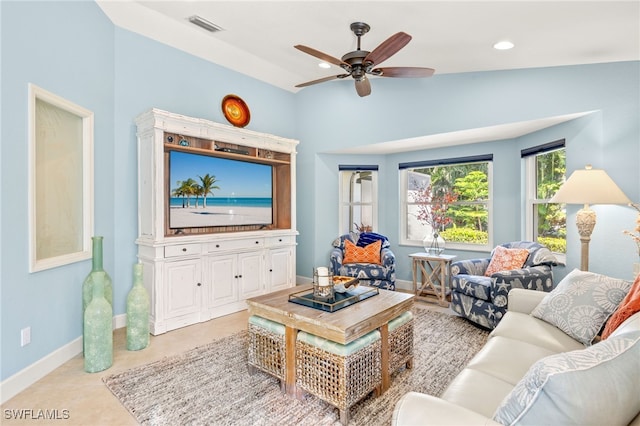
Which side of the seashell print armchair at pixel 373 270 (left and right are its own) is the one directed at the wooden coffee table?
front

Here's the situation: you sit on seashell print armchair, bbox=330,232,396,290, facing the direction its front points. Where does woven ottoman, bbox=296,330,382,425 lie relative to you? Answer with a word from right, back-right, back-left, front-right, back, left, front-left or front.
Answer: front

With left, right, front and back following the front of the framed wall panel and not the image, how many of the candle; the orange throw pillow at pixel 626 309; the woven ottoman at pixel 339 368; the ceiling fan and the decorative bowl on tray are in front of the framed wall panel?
5

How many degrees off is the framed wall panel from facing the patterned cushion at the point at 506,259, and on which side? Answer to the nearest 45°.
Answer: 0° — it already faces it

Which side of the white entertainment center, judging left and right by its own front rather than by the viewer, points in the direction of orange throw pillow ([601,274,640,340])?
front

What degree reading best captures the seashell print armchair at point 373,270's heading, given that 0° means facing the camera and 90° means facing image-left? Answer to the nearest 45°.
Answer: approximately 0°

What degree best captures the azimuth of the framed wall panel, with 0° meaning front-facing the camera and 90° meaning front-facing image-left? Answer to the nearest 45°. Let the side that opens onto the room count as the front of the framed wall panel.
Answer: approximately 315°

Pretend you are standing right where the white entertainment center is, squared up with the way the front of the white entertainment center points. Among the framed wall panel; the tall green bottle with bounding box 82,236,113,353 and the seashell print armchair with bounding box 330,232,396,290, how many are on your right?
2

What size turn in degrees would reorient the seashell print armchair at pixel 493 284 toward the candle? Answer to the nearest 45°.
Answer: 0° — it already faces it

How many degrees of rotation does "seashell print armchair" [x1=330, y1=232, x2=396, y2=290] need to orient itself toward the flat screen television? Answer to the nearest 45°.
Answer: approximately 90° to its right

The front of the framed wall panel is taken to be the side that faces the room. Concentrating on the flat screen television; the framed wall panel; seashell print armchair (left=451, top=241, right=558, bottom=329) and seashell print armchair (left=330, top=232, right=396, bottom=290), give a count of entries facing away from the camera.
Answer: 0

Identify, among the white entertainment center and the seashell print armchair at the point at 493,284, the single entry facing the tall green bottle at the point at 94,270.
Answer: the seashell print armchair

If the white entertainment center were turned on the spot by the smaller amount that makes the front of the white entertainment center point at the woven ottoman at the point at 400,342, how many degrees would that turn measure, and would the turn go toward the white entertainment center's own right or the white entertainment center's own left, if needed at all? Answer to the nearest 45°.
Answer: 0° — it already faces it

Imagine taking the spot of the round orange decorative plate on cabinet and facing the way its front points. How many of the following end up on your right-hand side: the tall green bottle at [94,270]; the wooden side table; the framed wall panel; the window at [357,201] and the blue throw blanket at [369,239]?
2

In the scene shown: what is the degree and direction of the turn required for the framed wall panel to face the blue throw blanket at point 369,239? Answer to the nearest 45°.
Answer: approximately 45° to its left

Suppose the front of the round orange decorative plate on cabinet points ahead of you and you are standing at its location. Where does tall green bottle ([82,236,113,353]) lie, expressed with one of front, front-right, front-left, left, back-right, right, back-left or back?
right

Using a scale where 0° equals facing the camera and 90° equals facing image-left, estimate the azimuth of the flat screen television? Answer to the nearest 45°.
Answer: approximately 315°

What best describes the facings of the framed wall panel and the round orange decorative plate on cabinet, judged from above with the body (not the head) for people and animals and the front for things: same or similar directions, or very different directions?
same or similar directions

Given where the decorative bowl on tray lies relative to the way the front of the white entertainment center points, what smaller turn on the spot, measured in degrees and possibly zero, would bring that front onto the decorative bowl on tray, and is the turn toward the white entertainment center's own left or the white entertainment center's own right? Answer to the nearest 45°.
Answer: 0° — it already faces it
